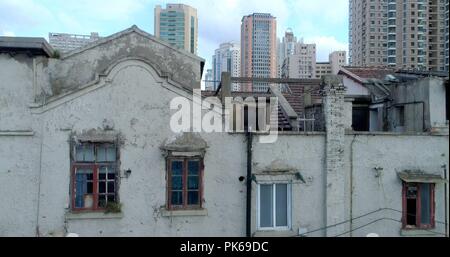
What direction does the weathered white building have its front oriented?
toward the camera

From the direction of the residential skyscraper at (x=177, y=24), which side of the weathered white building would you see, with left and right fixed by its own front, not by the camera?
back
